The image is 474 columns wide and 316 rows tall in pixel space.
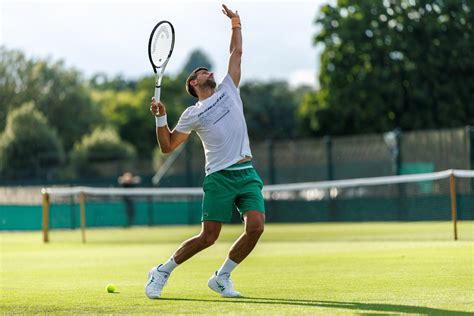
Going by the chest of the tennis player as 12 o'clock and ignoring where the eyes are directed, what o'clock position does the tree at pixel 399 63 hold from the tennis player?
The tree is roughly at 8 o'clock from the tennis player.

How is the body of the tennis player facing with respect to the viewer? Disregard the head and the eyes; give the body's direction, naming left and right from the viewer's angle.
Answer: facing the viewer and to the right of the viewer

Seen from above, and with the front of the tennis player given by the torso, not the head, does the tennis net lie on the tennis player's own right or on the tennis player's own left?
on the tennis player's own left

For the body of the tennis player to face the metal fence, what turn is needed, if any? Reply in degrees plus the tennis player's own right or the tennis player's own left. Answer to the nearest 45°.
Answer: approximately 135° to the tennis player's own left
